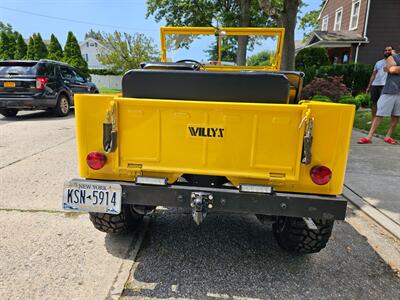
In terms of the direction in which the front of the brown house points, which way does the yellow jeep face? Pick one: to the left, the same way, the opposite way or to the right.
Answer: to the right

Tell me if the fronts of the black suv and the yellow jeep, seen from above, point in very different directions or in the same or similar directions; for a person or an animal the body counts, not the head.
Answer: same or similar directions

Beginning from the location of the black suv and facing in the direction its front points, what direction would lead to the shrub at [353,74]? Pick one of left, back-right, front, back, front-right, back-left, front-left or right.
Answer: front-right

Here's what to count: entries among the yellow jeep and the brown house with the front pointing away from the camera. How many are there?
1

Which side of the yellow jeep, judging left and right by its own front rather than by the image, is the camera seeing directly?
back

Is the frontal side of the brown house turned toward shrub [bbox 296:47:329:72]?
yes

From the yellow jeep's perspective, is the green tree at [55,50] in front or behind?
in front

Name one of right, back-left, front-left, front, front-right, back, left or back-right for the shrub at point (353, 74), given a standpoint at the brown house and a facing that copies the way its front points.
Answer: front-left

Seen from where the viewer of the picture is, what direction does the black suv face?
facing away from the viewer and to the right of the viewer

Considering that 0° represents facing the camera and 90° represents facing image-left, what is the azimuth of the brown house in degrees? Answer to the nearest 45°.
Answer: approximately 45°

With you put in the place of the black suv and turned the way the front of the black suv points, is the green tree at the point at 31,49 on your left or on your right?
on your left

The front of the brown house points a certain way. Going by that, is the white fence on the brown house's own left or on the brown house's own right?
on the brown house's own right

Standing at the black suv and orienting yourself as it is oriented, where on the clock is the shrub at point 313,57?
The shrub is roughly at 1 o'clock from the black suv.

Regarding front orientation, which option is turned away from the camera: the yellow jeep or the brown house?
the yellow jeep

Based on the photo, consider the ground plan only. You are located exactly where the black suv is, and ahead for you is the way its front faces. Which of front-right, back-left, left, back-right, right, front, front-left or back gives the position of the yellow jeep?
back-right

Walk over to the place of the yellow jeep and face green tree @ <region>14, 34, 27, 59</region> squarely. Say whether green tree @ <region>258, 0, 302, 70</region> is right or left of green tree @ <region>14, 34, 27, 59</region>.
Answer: right

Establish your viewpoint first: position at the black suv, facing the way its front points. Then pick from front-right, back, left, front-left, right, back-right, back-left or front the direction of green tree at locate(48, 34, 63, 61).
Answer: front-left

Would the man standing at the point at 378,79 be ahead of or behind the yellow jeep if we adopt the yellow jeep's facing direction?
ahead
